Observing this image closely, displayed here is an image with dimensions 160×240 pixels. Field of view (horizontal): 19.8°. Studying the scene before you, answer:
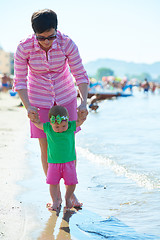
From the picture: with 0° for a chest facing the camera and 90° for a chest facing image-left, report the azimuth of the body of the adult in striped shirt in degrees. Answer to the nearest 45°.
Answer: approximately 0°

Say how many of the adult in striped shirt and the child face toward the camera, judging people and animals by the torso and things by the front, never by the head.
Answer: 2

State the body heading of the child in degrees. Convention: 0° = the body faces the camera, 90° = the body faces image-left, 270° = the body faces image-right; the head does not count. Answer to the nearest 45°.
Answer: approximately 0°
